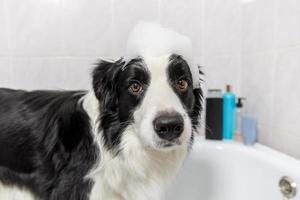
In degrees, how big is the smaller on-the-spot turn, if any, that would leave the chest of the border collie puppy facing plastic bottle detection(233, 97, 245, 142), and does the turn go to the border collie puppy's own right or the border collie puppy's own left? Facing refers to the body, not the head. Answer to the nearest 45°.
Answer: approximately 90° to the border collie puppy's own left

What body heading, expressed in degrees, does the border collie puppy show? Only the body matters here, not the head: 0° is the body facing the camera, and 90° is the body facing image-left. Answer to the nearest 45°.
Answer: approximately 315°
